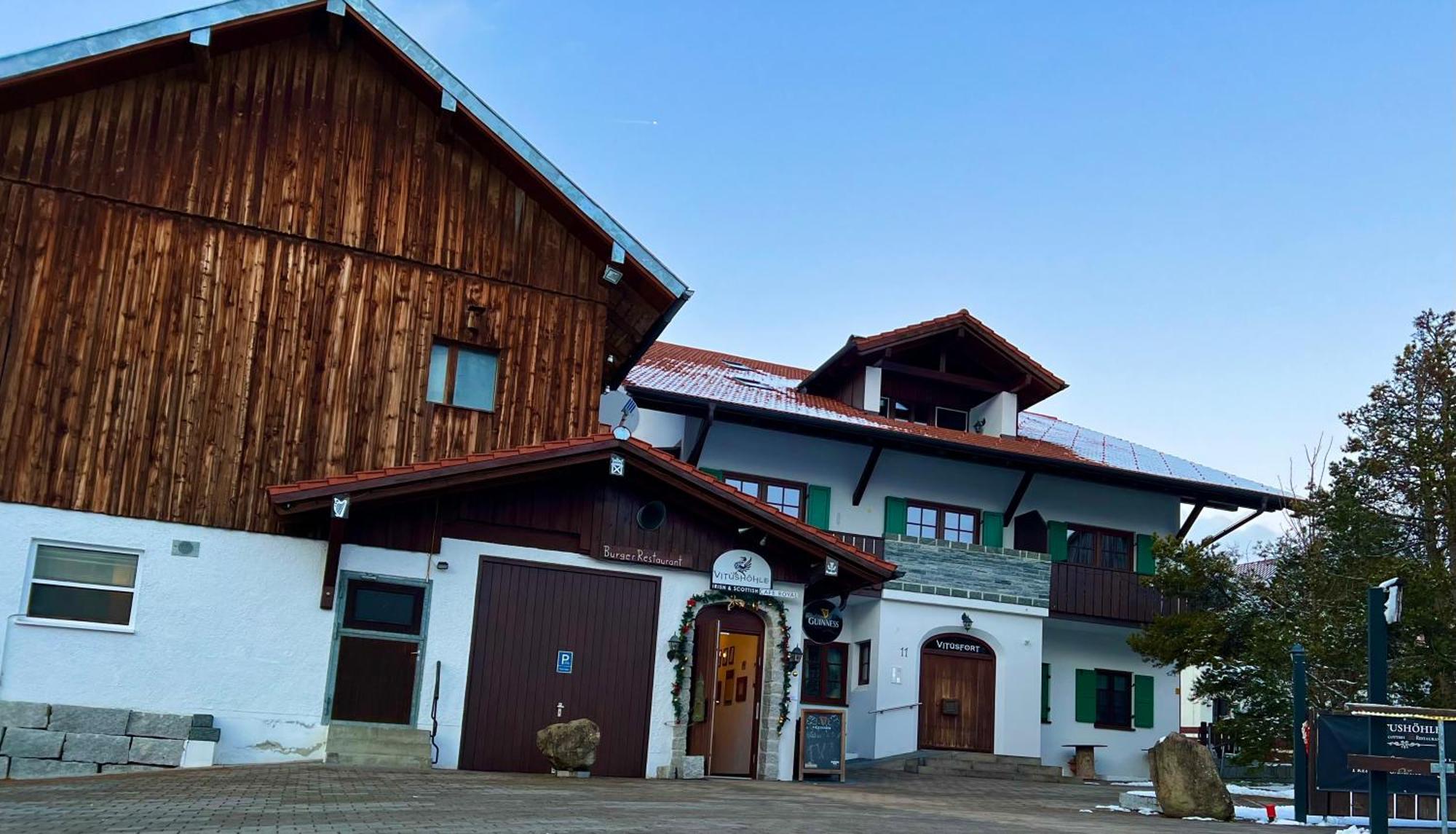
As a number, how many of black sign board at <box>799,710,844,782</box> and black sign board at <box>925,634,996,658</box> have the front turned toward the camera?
2

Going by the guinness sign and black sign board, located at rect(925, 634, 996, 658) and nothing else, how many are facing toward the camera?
2

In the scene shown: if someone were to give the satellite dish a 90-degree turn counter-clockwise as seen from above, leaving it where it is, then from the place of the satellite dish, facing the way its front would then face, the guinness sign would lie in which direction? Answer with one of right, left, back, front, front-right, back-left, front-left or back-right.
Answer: front-right

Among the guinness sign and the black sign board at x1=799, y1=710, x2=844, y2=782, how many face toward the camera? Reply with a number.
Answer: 2

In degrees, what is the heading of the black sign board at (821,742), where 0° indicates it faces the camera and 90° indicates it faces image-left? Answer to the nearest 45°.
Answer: approximately 0°
